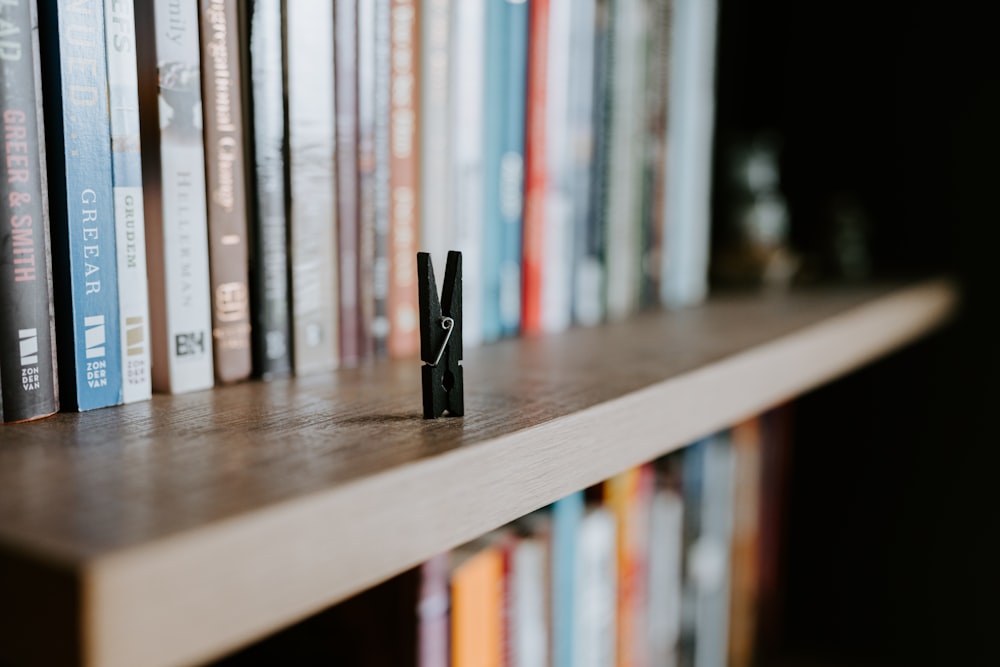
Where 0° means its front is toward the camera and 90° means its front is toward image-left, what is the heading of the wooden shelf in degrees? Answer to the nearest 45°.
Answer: approximately 315°
